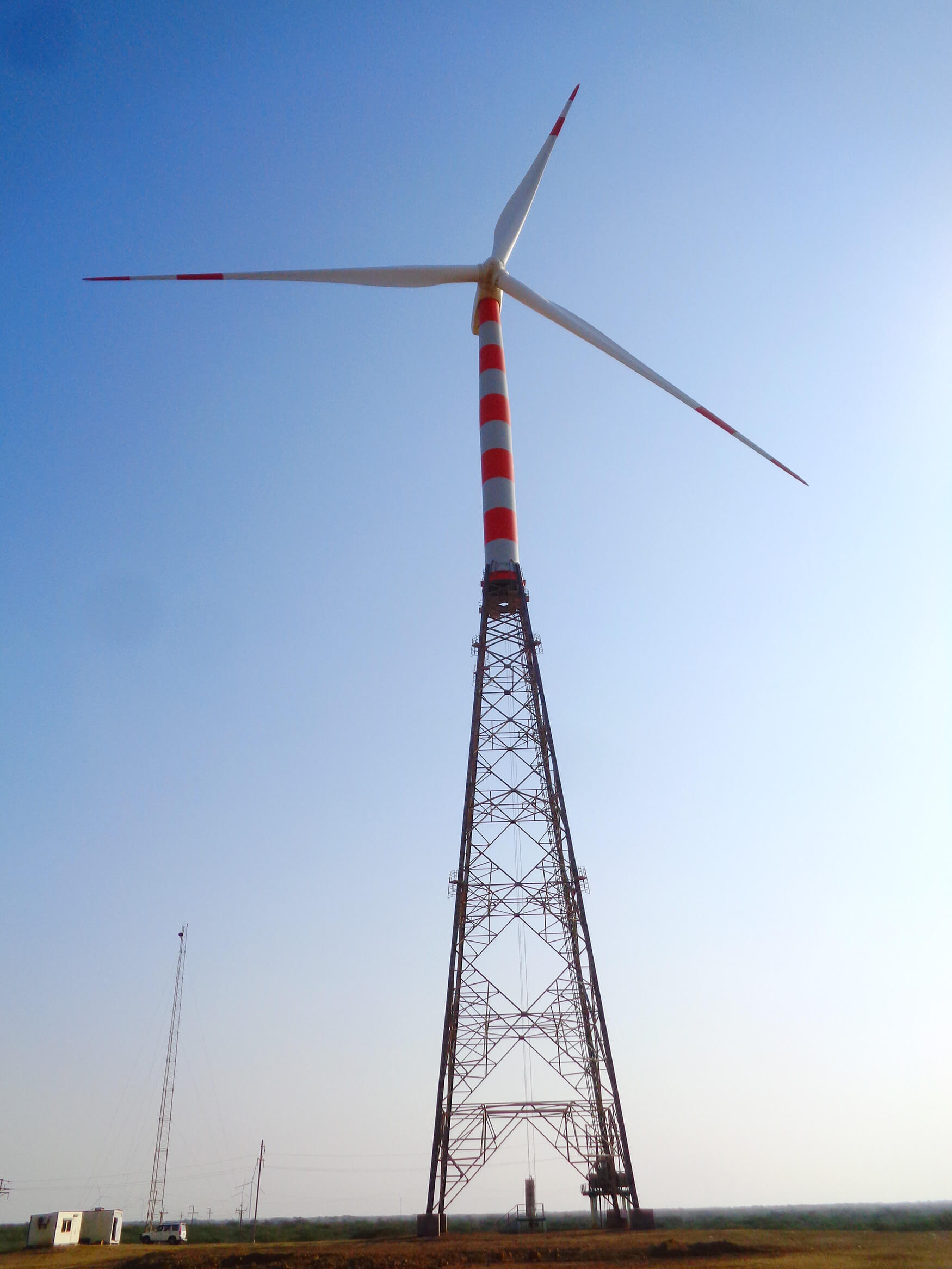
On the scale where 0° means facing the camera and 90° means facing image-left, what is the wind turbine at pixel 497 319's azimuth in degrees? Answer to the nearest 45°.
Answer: approximately 0°
